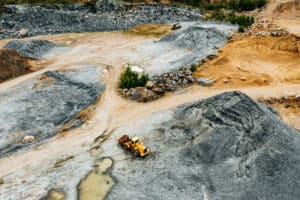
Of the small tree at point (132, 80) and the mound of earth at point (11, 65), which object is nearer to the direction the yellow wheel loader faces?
the mound of earth

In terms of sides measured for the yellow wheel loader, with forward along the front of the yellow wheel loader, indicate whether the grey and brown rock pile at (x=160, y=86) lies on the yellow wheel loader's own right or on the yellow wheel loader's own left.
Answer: on the yellow wheel loader's own right

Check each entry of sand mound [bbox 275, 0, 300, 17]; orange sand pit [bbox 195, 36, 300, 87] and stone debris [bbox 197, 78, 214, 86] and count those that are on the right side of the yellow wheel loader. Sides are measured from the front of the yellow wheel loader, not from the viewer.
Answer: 3

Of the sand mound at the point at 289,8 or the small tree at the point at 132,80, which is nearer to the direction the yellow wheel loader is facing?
the small tree

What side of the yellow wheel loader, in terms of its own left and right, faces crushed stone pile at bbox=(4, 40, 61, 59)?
front

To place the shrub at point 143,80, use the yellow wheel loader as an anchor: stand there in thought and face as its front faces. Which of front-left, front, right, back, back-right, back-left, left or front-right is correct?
front-right

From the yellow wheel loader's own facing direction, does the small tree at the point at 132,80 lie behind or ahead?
ahead

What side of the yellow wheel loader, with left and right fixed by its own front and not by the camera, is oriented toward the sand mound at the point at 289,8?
right

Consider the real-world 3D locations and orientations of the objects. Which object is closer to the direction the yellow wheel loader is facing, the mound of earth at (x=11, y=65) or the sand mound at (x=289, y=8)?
the mound of earth

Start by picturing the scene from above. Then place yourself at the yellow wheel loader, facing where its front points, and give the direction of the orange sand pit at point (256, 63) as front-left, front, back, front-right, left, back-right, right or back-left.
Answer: right

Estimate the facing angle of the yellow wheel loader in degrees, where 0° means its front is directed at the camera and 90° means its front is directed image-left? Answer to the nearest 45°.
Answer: approximately 135°

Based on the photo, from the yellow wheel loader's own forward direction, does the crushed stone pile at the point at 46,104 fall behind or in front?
in front

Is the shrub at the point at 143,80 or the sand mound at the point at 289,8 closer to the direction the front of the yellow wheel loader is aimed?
the shrub

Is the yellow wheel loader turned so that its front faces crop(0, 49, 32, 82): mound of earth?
yes

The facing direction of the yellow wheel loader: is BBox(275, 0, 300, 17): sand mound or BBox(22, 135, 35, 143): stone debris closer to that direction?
the stone debris

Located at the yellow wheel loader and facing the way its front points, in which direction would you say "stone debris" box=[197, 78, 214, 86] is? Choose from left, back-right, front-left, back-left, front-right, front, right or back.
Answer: right
